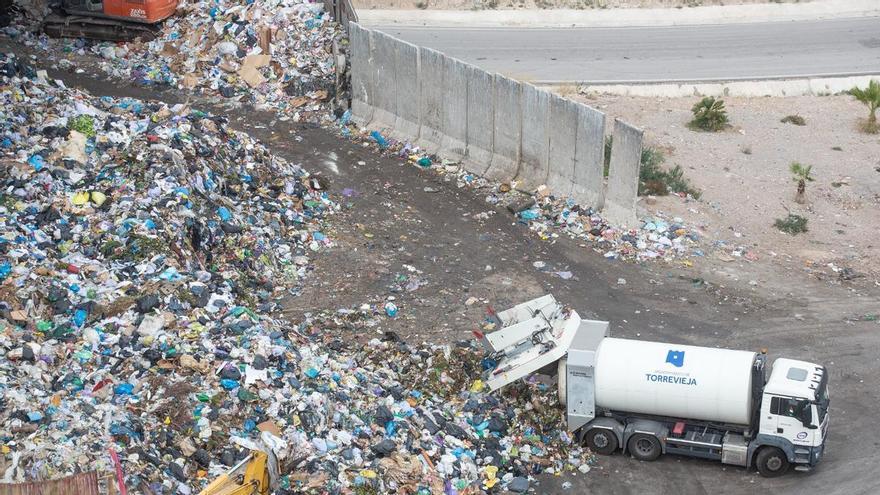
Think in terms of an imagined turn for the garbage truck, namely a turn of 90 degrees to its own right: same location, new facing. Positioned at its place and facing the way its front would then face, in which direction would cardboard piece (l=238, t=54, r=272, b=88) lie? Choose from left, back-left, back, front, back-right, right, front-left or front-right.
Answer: back-right

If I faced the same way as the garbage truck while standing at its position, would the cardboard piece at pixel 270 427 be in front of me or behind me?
behind

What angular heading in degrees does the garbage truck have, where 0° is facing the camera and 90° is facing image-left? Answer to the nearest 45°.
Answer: approximately 270°

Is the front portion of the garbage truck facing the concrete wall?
no

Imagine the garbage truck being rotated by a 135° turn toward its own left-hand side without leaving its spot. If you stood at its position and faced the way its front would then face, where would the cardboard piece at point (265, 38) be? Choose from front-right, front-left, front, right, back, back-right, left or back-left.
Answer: front

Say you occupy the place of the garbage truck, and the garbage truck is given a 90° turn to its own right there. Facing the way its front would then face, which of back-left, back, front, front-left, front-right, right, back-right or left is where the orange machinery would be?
back-right

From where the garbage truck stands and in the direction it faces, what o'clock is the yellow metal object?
The yellow metal object is roughly at 5 o'clock from the garbage truck.

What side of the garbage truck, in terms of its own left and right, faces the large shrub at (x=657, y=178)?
left

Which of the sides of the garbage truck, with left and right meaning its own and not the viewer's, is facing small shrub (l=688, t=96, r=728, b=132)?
left

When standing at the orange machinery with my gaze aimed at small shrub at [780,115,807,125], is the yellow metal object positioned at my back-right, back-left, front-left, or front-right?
front-right

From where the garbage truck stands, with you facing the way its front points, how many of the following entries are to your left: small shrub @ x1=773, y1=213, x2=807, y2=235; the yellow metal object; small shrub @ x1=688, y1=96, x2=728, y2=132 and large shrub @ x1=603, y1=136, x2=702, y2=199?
3

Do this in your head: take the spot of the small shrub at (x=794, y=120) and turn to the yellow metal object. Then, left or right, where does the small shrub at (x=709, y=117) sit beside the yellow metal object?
right

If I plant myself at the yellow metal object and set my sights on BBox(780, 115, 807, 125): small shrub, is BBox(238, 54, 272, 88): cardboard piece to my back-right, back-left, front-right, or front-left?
front-left

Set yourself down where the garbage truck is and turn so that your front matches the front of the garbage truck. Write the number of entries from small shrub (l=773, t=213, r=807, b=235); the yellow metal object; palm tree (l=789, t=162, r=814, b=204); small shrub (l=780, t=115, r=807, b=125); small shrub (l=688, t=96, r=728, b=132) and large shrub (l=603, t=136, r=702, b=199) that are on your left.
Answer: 5

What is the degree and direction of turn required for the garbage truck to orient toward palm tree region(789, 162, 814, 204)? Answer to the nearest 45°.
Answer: approximately 90° to its left
